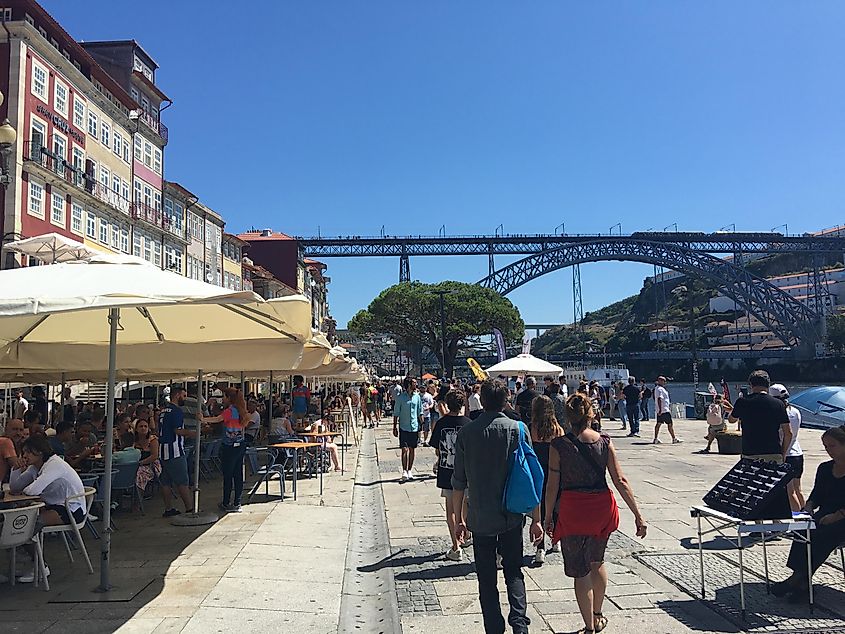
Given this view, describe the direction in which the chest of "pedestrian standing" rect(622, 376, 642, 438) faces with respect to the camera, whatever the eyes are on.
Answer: away from the camera

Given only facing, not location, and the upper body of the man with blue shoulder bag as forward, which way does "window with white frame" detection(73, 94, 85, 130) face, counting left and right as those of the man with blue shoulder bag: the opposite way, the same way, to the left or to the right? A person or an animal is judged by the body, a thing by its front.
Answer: to the right

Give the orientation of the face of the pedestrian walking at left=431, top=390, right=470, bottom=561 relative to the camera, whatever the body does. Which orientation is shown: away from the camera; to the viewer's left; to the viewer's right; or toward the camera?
away from the camera

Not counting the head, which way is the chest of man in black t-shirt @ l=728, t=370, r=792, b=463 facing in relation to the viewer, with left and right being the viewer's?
facing away from the viewer

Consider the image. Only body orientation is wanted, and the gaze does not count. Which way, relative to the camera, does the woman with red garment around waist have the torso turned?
away from the camera

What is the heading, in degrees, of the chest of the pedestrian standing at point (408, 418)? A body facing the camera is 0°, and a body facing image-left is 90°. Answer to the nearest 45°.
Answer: approximately 0°

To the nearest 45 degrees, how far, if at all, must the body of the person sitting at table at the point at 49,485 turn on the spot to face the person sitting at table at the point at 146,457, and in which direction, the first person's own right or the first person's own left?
approximately 90° to the first person's own right

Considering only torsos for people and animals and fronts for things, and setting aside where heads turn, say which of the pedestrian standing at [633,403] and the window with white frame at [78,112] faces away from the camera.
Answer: the pedestrian standing

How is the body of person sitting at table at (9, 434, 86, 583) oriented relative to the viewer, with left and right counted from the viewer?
facing to the left of the viewer

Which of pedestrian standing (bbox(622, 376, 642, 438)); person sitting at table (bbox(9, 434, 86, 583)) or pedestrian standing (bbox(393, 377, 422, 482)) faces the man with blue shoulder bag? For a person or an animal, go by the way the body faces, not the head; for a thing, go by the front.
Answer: pedestrian standing (bbox(393, 377, 422, 482))

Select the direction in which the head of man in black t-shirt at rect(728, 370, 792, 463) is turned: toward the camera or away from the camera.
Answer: away from the camera
